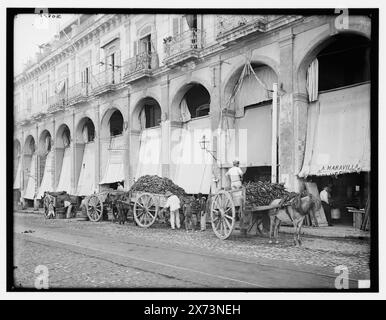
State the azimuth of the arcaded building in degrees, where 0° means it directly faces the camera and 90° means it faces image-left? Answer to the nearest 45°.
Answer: approximately 45°

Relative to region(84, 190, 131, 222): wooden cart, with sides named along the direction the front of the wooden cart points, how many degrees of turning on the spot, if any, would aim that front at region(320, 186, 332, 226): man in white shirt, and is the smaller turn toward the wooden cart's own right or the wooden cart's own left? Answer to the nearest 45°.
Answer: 0° — it already faces them

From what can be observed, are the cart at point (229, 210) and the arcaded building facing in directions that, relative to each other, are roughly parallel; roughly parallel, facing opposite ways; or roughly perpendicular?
roughly perpendicular

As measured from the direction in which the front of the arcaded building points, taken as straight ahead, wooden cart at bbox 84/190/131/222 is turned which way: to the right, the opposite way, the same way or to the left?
to the left

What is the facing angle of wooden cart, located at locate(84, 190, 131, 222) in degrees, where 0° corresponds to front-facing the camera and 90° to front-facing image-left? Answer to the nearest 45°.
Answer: approximately 315°
